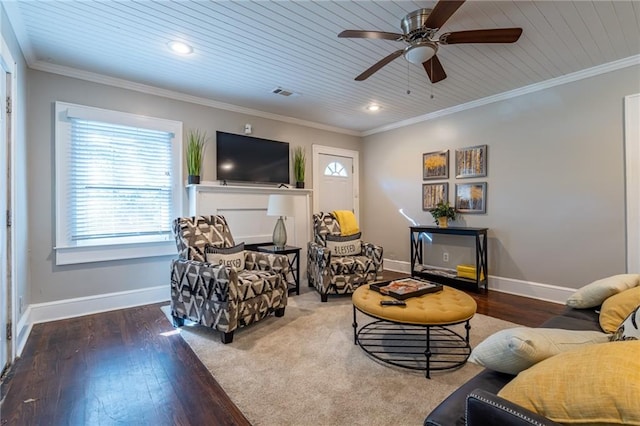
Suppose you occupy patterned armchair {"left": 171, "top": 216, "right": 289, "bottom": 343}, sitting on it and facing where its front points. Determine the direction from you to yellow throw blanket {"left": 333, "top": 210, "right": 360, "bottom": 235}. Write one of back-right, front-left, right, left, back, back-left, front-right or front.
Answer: left

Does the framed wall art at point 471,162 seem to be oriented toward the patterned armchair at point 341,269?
yes

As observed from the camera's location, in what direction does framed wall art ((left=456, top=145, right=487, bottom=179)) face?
facing the viewer and to the left of the viewer

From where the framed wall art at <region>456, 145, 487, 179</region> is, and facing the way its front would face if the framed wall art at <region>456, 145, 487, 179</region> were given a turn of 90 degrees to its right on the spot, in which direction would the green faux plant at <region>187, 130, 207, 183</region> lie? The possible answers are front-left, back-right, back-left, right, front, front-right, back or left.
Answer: left

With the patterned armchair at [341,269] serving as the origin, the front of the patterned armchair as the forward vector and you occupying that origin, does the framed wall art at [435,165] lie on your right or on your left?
on your left

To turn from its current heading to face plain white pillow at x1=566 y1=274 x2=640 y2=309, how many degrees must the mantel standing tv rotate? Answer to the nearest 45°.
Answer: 0° — it already faces it

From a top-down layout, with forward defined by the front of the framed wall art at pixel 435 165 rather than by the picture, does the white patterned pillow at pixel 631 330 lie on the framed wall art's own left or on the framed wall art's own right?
on the framed wall art's own left

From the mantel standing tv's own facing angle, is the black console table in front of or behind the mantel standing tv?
in front

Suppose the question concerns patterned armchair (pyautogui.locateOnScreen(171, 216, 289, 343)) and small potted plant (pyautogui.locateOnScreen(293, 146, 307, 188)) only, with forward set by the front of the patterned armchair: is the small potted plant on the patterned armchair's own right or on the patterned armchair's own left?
on the patterned armchair's own left

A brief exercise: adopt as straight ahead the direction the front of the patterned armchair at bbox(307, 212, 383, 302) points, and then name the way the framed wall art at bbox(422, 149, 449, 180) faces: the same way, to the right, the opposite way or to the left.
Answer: to the right

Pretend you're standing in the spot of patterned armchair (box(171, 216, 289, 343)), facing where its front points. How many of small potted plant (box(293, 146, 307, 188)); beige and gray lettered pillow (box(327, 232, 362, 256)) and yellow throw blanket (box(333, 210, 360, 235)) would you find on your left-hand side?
3

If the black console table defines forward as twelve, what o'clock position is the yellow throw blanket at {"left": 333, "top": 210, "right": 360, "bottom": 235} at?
The yellow throw blanket is roughly at 1 o'clock from the black console table.

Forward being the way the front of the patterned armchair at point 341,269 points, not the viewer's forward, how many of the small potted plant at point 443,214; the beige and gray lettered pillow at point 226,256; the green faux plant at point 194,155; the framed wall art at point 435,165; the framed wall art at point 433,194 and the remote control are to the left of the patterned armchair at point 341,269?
3

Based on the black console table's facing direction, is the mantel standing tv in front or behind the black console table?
in front

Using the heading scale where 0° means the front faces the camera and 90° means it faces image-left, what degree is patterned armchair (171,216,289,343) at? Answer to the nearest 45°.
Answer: approximately 315°
